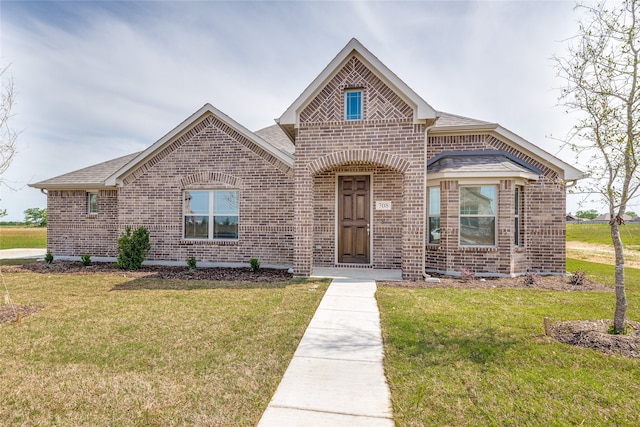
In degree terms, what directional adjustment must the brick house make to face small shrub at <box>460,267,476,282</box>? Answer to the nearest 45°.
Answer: approximately 45° to its left

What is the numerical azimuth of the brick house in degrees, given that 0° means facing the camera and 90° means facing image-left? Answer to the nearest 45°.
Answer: approximately 0°
